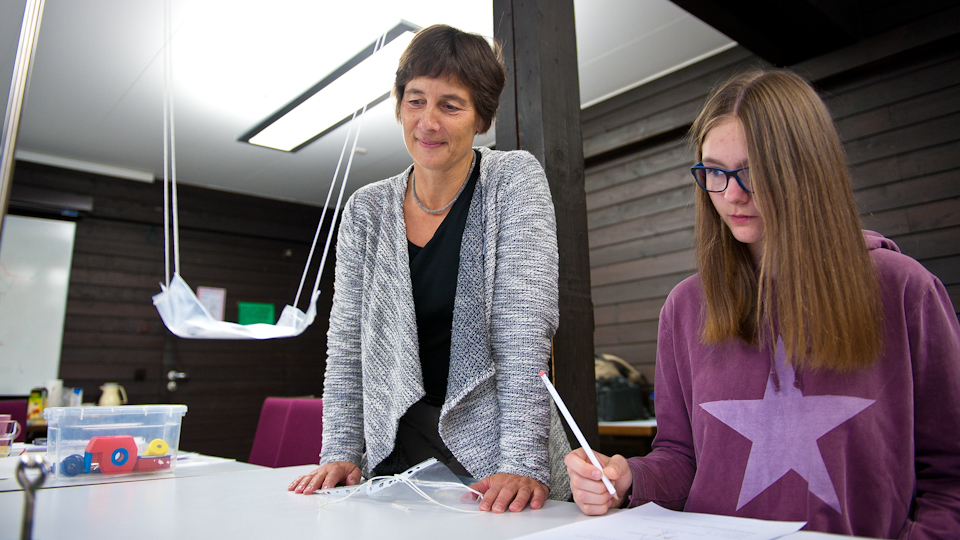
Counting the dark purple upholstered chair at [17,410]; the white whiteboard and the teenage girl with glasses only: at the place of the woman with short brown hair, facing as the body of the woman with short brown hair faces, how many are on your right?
2

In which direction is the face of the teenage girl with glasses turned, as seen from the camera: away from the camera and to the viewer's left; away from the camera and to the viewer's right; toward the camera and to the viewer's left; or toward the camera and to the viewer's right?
toward the camera and to the viewer's left

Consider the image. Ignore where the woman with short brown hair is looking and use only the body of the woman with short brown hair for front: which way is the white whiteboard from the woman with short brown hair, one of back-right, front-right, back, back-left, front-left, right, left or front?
right

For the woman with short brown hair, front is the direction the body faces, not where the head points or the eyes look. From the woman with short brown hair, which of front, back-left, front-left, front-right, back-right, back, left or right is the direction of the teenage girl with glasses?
left

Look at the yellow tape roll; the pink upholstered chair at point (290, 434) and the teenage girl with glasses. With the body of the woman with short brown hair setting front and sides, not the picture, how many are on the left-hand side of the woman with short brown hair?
1

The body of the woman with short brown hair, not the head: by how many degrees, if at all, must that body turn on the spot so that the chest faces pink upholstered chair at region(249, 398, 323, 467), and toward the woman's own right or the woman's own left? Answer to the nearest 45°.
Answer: approximately 90° to the woman's own right

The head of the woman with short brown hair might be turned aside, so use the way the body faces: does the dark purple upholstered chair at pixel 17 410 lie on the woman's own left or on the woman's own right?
on the woman's own right

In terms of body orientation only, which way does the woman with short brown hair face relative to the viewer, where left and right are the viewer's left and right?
facing the viewer and to the left of the viewer

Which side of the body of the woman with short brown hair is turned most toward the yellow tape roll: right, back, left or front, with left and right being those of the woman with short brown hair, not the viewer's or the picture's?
right

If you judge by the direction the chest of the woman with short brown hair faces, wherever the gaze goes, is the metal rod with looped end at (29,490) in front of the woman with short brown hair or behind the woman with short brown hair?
in front

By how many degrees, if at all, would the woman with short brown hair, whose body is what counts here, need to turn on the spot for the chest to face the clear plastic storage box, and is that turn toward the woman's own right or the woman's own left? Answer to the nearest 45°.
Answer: approximately 90° to the woman's own right

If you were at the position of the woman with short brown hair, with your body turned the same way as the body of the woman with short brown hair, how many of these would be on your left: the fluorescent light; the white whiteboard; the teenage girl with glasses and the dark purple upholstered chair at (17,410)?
1
